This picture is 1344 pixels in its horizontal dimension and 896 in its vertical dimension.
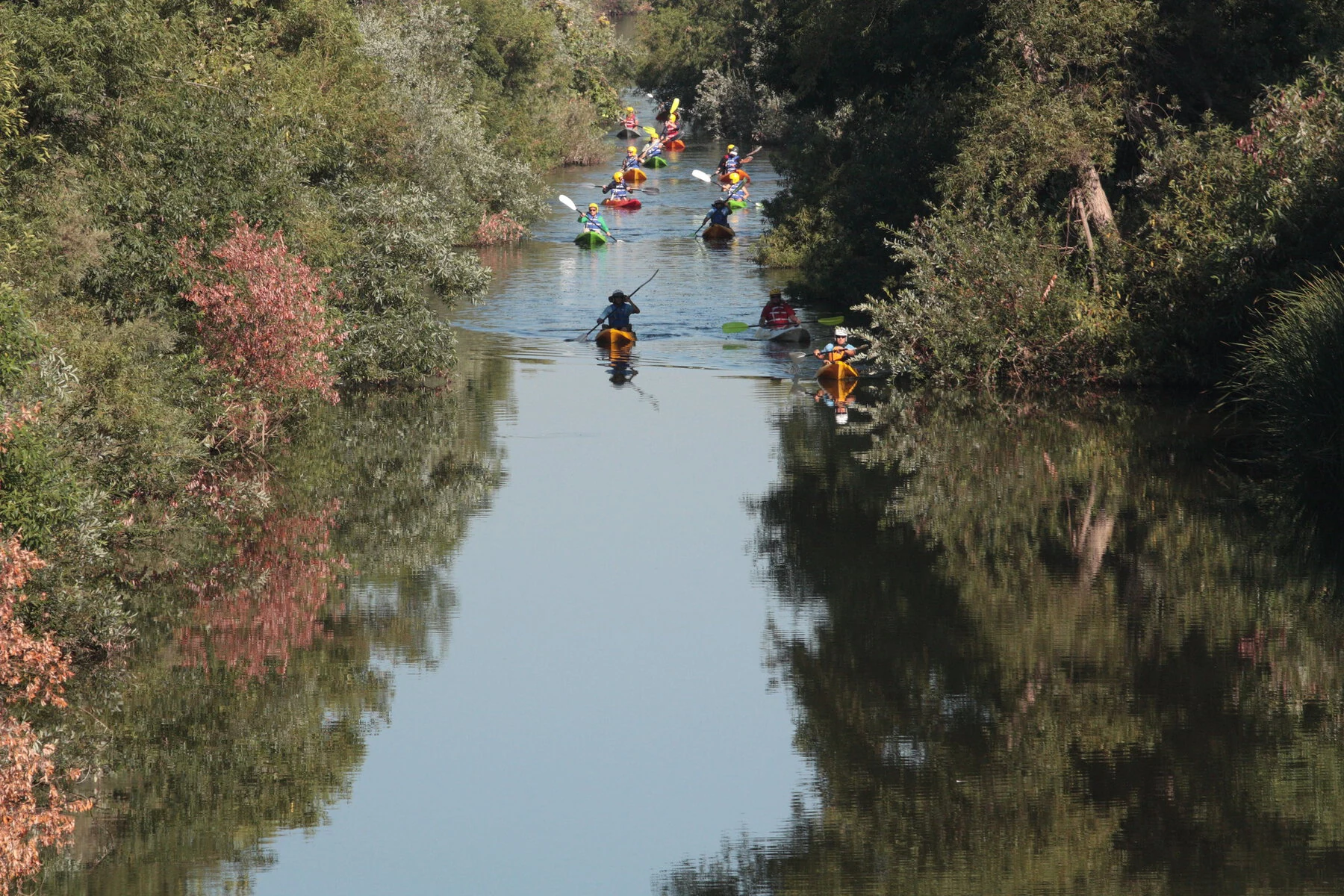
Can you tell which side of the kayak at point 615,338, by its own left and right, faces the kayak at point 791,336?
left

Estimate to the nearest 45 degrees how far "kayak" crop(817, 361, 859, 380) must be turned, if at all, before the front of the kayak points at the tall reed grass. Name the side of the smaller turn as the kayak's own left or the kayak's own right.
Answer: approximately 45° to the kayak's own left

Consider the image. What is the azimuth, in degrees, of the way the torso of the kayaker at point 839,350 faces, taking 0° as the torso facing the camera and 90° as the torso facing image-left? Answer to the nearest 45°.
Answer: approximately 0°

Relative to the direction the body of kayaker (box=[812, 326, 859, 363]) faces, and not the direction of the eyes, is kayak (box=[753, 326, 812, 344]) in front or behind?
behind

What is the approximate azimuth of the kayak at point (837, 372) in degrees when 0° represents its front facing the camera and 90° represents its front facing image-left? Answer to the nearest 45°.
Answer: approximately 0°

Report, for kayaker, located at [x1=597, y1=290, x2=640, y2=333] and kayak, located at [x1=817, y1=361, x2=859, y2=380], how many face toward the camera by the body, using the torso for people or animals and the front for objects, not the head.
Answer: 2
